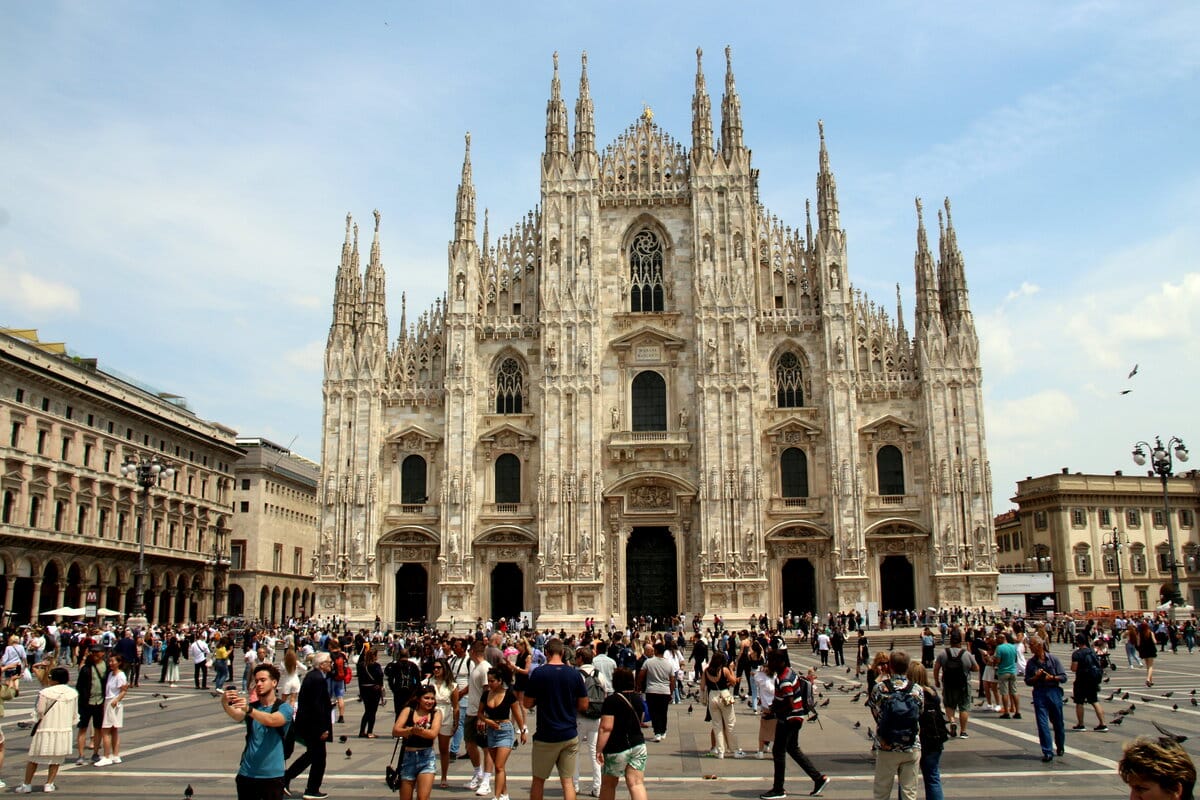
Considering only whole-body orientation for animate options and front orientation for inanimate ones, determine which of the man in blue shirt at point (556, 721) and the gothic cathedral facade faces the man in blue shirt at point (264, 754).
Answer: the gothic cathedral facade

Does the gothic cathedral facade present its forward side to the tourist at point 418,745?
yes

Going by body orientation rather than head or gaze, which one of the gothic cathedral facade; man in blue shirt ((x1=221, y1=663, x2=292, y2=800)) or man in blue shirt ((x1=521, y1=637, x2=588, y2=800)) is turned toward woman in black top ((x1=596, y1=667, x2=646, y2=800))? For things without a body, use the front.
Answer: the gothic cathedral facade

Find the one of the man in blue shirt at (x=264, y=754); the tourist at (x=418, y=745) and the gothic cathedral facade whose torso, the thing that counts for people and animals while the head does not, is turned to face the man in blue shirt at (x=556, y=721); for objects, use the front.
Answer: the gothic cathedral facade

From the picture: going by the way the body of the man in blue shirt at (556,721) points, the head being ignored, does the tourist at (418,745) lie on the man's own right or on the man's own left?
on the man's own left

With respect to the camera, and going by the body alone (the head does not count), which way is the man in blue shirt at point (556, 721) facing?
away from the camera

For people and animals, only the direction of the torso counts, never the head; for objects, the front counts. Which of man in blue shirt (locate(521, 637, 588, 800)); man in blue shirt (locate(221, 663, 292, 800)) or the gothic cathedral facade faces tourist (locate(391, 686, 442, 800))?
the gothic cathedral facade

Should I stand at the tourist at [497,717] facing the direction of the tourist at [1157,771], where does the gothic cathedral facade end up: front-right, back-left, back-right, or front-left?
back-left

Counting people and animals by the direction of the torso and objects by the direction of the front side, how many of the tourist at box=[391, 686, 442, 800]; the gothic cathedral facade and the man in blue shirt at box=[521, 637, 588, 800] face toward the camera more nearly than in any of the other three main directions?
2

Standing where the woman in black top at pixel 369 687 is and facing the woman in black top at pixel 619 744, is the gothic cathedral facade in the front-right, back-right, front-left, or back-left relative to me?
back-left

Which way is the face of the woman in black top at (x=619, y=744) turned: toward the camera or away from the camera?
away from the camera

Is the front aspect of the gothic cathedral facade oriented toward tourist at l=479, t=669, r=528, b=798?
yes

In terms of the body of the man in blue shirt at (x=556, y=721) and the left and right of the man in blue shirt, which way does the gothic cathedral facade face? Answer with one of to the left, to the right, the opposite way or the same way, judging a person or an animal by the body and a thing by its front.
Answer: the opposite way
